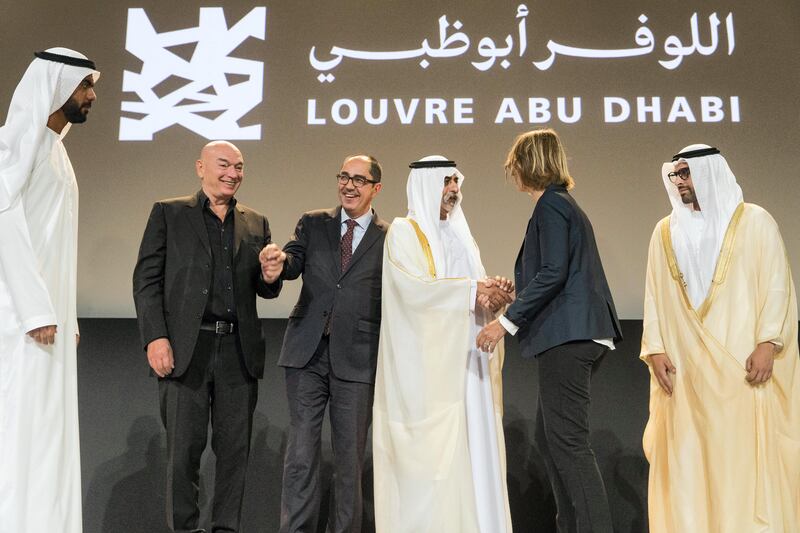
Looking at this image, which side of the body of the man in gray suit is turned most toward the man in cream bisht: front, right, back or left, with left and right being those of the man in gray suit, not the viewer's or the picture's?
left

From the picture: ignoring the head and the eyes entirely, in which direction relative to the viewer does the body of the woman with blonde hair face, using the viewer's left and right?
facing to the left of the viewer

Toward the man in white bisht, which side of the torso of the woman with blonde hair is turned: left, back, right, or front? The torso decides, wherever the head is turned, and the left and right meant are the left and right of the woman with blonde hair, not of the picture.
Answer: front

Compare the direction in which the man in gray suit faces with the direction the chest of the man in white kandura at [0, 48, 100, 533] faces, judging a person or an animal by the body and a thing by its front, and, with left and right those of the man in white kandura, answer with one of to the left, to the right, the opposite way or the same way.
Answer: to the right

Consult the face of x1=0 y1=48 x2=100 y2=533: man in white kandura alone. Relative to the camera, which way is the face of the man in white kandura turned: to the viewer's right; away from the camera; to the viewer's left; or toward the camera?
to the viewer's right

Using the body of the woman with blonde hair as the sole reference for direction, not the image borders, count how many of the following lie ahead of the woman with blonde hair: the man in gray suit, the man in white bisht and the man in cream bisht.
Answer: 2

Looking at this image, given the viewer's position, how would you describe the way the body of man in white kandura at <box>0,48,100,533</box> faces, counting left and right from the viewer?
facing to the right of the viewer

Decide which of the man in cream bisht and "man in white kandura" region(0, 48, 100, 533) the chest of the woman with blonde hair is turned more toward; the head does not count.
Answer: the man in white kandura

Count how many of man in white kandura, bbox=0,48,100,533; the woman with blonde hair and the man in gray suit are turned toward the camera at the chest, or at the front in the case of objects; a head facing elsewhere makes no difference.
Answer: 1

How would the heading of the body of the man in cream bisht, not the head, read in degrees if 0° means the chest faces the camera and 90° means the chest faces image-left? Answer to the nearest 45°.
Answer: approximately 45°

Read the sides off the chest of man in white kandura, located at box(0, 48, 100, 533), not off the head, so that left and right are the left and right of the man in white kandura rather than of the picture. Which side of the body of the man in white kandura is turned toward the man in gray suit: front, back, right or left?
front

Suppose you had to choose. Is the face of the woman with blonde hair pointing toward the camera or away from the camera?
away from the camera
